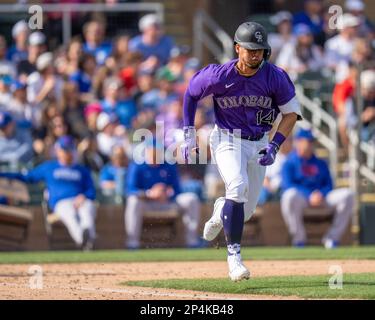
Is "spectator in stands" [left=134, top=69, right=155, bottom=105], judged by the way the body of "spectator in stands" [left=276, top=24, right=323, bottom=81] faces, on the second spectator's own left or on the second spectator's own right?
on the second spectator's own right

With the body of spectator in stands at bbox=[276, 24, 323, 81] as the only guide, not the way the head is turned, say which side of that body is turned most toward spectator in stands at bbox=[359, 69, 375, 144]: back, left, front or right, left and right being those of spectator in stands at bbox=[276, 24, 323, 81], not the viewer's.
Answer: left

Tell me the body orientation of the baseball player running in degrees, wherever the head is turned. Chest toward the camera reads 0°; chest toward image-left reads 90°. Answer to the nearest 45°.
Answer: approximately 0°

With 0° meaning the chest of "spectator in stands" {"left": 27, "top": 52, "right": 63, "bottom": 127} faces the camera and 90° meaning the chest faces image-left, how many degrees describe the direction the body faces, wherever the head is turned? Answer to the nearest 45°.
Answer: approximately 0°
